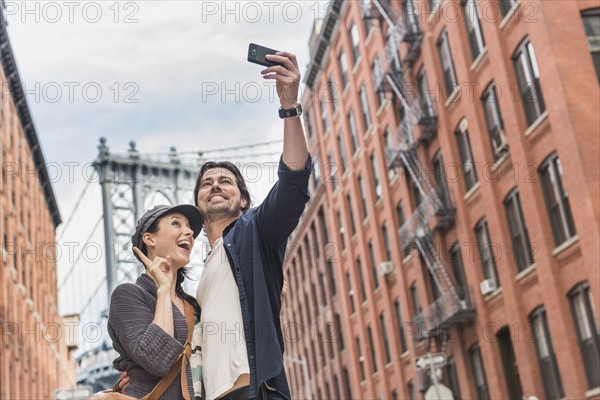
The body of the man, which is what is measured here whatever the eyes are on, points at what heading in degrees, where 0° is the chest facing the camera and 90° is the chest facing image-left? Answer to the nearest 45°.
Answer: approximately 45°

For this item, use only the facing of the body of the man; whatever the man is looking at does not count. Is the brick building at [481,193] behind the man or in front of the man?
behind

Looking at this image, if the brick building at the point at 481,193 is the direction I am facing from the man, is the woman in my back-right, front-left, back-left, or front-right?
back-left

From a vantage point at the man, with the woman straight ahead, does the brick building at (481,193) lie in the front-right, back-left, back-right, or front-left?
back-right
